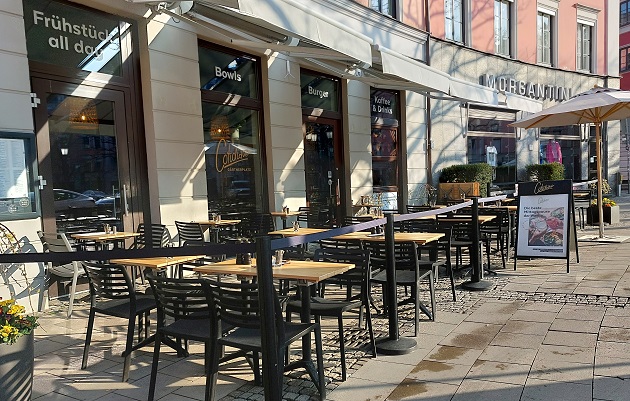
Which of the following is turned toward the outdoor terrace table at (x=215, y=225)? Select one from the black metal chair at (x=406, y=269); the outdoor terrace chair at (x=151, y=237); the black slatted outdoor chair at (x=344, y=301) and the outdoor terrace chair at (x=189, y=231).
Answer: the outdoor terrace chair at (x=189, y=231)

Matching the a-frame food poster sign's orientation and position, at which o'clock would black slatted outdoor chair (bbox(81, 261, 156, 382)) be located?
The black slatted outdoor chair is roughly at 1 o'clock from the a-frame food poster sign.

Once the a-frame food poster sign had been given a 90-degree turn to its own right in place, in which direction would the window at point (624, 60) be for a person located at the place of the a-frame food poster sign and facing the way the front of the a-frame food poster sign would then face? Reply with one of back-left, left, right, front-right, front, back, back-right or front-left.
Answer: right

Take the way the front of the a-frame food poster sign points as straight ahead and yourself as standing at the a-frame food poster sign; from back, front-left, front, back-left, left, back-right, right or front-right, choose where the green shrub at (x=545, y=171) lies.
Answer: back

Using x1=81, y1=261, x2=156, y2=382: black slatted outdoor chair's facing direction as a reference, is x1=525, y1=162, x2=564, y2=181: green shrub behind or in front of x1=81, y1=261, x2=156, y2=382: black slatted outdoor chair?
in front

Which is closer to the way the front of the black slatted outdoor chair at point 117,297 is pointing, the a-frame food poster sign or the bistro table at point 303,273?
the a-frame food poster sign

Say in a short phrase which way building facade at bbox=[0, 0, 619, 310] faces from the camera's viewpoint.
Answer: facing the viewer and to the right of the viewer

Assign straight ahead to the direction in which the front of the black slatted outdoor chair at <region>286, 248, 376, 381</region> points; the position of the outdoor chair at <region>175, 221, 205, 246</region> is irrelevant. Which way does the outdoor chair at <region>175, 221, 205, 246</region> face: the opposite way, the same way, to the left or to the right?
the opposite way

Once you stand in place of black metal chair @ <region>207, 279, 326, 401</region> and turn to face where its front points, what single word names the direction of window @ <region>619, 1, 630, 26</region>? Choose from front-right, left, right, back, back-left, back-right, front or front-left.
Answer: front

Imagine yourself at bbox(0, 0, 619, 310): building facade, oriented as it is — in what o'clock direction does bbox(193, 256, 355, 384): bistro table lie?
The bistro table is roughly at 1 o'clock from the building facade.

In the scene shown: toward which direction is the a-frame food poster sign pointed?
toward the camera

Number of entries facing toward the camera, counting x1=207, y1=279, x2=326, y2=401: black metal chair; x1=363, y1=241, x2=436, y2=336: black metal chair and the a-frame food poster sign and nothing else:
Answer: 1

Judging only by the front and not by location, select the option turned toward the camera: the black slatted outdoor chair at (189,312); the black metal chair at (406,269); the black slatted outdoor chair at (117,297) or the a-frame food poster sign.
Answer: the a-frame food poster sign

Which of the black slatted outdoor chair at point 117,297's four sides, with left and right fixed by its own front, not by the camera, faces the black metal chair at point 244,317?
right
